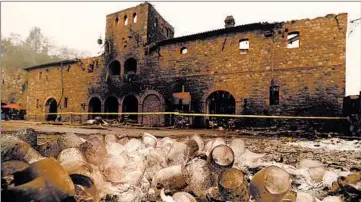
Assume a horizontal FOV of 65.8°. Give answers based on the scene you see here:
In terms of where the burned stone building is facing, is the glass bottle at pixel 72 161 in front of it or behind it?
in front

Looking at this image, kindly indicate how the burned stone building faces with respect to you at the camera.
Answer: facing the viewer and to the left of the viewer

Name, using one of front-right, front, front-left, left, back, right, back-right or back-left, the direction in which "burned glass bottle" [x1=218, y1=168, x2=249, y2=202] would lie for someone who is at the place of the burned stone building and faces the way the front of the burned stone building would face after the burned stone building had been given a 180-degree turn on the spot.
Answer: back-right

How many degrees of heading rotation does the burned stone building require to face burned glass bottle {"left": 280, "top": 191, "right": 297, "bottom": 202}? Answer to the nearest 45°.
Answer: approximately 45° to its left

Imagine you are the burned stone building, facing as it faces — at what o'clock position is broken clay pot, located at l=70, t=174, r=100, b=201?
The broken clay pot is roughly at 11 o'clock from the burned stone building.

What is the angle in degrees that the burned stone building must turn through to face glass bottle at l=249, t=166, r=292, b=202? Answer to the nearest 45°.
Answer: approximately 45° to its left

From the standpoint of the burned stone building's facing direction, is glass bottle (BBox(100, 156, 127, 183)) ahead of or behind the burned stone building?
ahead

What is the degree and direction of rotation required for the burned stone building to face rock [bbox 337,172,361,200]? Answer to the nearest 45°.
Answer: approximately 45° to its left

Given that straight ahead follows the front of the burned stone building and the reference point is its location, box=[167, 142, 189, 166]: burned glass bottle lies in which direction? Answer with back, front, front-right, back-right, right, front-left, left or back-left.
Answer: front-left

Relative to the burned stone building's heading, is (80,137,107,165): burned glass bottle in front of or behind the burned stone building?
in front

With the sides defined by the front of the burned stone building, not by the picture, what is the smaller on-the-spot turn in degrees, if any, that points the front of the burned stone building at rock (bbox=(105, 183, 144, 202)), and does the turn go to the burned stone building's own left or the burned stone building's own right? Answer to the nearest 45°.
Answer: approximately 45° to the burned stone building's own left
